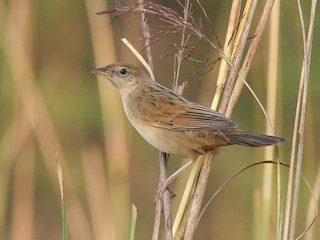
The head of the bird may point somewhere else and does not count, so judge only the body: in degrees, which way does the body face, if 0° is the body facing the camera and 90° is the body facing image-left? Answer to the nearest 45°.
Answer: approximately 90°

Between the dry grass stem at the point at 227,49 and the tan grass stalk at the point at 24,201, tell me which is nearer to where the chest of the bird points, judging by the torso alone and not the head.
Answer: the tan grass stalk

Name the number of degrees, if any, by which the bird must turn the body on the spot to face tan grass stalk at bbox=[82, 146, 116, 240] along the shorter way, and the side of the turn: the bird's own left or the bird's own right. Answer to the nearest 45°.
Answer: approximately 45° to the bird's own right

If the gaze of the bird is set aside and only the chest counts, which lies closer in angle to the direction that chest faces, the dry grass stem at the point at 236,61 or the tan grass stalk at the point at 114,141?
the tan grass stalk
